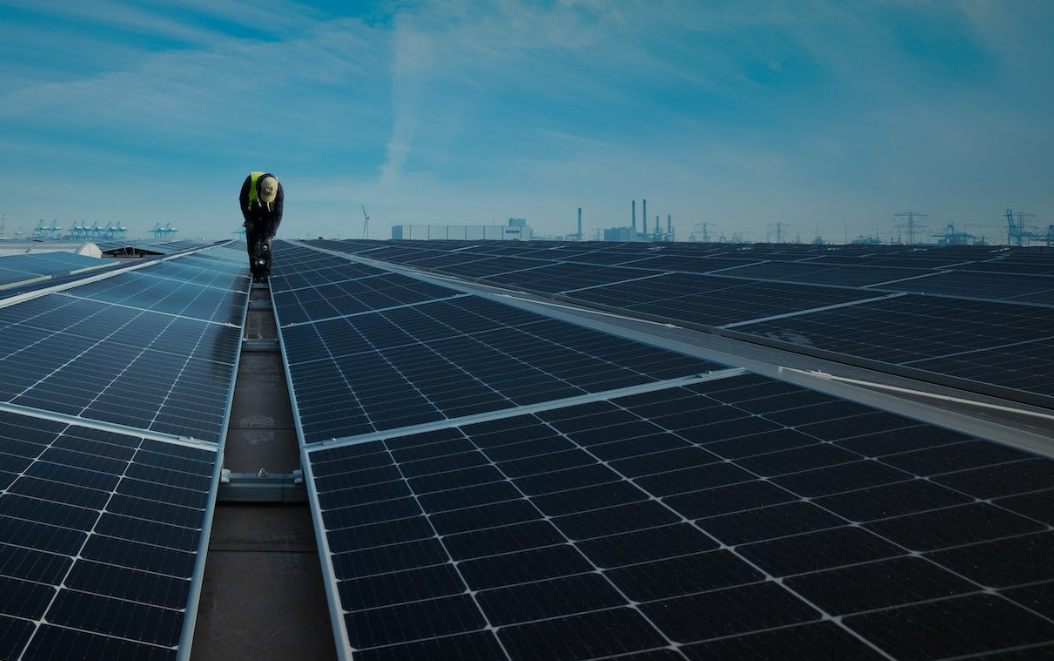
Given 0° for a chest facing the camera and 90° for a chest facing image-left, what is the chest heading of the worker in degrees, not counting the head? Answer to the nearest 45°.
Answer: approximately 0°

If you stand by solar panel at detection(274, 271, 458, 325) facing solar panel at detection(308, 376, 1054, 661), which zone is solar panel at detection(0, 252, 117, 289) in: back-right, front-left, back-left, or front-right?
back-right

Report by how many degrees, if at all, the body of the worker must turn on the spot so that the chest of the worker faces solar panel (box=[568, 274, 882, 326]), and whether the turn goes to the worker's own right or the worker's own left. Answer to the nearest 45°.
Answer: approximately 90° to the worker's own left

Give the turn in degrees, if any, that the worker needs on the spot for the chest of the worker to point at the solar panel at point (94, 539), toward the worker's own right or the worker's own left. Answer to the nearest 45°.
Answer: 0° — they already face it

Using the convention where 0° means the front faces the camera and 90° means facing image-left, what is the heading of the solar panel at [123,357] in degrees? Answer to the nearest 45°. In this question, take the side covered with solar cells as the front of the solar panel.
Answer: approximately 270°

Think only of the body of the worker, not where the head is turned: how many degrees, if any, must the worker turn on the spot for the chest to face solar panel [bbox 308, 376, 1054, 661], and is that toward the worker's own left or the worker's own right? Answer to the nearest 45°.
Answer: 0° — they already face it

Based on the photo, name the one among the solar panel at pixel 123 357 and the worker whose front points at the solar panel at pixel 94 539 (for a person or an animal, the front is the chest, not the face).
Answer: the worker

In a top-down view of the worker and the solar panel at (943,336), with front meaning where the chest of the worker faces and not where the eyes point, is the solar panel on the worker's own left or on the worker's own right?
on the worker's own left
